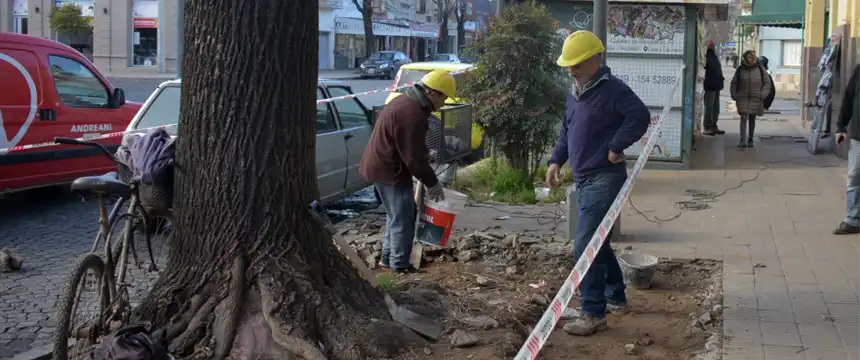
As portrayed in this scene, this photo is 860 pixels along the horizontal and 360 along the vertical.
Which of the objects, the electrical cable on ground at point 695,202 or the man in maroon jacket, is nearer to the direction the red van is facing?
the electrical cable on ground

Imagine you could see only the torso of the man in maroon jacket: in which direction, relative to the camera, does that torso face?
to the viewer's right

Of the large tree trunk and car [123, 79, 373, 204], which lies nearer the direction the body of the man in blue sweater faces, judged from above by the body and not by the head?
the large tree trunk

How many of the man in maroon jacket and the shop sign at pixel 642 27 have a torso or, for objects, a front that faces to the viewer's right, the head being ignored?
1

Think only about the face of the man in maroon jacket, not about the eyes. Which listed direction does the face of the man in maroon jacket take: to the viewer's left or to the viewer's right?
to the viewer's right

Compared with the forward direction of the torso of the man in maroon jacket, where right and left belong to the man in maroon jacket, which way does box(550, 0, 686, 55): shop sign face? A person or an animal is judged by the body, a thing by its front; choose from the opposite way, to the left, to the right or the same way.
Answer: to the right

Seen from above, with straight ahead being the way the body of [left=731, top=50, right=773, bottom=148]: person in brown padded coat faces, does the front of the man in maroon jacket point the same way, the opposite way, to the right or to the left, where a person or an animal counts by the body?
to the left

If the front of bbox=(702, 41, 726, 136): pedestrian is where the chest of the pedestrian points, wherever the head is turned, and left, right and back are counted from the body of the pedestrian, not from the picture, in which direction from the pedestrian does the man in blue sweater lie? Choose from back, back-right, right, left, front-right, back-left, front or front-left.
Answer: right

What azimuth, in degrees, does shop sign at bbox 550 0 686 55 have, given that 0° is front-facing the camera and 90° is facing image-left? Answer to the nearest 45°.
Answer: approximately 0°

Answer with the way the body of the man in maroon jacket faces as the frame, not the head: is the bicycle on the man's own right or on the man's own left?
on the man's own right
